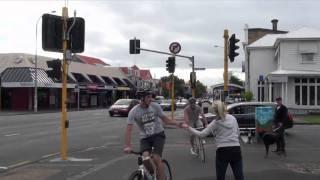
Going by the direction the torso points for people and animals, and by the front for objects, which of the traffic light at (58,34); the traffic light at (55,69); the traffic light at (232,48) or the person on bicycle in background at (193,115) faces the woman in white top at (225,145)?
the person on bicycle in background

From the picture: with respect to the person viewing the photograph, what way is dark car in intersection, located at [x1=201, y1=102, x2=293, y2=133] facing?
facing to the left of the viewer

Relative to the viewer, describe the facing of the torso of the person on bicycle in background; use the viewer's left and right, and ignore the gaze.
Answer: facing the viewer

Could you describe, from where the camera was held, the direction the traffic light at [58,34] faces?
facing away from the viewer

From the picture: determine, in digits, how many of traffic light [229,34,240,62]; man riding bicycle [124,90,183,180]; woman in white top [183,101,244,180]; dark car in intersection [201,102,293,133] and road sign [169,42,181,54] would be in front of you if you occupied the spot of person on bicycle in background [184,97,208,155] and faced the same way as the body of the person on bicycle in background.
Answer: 2

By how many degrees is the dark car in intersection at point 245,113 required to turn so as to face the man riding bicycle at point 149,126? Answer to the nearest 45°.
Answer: approximately 90° to its left

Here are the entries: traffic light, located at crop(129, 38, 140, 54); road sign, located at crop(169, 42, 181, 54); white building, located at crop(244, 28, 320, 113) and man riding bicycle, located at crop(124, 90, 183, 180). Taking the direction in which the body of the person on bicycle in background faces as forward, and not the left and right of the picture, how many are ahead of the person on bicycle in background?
1

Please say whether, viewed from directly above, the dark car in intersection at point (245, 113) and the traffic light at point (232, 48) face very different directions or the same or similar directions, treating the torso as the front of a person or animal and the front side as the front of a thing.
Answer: very different directions

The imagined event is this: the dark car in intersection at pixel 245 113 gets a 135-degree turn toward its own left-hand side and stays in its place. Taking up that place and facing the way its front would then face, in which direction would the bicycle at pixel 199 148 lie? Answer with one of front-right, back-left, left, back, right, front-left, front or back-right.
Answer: front-right

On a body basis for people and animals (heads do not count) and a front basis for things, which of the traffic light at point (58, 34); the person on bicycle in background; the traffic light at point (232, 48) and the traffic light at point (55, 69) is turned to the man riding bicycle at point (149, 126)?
the person on bicycle in background

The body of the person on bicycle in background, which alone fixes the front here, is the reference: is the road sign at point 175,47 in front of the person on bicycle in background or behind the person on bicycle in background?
behind
